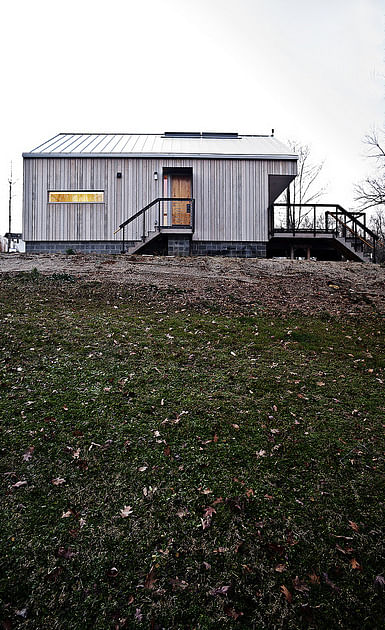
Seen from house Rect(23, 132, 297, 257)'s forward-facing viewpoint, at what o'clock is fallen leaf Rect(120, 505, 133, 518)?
The fallen leaf is roughly at 12 o'clock from the house.

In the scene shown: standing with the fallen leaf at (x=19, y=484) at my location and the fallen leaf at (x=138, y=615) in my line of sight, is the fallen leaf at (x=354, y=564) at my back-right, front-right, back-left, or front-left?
front-left

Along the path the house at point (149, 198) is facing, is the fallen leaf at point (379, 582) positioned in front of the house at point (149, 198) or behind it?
in front

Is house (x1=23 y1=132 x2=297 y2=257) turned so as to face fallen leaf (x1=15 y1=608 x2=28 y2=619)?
yes

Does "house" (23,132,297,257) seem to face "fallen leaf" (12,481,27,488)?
yes

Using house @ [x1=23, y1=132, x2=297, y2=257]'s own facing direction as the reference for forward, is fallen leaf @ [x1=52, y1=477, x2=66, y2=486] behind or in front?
in front

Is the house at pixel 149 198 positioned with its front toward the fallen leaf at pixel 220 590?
yes

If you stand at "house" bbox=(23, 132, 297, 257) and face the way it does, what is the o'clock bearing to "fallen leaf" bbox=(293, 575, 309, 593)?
The fallen leaf is roughly at 12 o'clock from the house.

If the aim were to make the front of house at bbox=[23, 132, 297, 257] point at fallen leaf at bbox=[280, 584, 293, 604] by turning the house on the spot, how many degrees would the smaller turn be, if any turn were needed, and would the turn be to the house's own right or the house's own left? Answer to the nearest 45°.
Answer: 0° — it already faces it

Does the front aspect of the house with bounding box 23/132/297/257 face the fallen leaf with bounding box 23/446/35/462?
yes

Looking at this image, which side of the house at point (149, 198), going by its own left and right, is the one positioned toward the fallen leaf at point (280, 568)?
front

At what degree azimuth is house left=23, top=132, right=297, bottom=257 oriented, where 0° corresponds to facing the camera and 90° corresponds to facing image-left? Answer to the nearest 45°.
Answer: approximately 0°

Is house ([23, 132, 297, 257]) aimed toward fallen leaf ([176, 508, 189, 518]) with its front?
yes

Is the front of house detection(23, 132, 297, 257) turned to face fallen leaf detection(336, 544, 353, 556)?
yes

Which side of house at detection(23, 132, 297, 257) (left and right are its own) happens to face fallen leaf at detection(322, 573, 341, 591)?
front

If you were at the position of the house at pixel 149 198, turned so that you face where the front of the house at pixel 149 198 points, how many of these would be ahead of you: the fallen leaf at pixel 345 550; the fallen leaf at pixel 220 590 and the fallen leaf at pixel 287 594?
3

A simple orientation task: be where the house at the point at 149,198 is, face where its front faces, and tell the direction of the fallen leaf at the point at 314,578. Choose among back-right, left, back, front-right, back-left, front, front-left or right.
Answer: front
